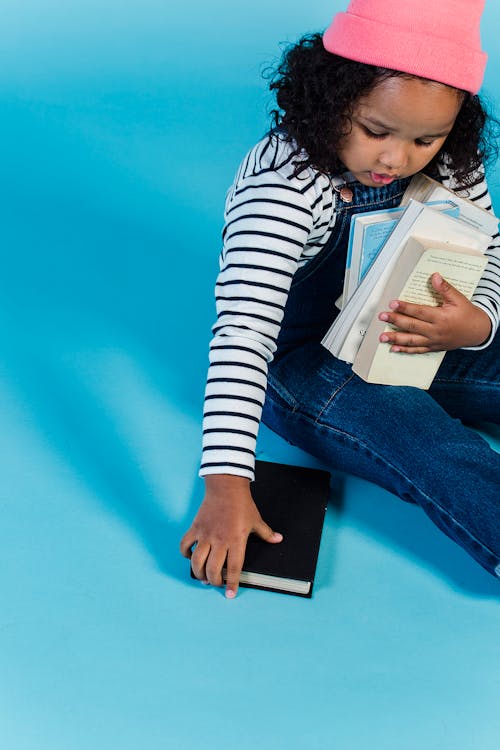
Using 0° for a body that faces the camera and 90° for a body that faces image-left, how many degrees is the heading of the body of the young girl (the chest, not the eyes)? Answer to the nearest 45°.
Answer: approximately 315°

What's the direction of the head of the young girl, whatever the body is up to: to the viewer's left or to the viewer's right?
to the viewer's left
